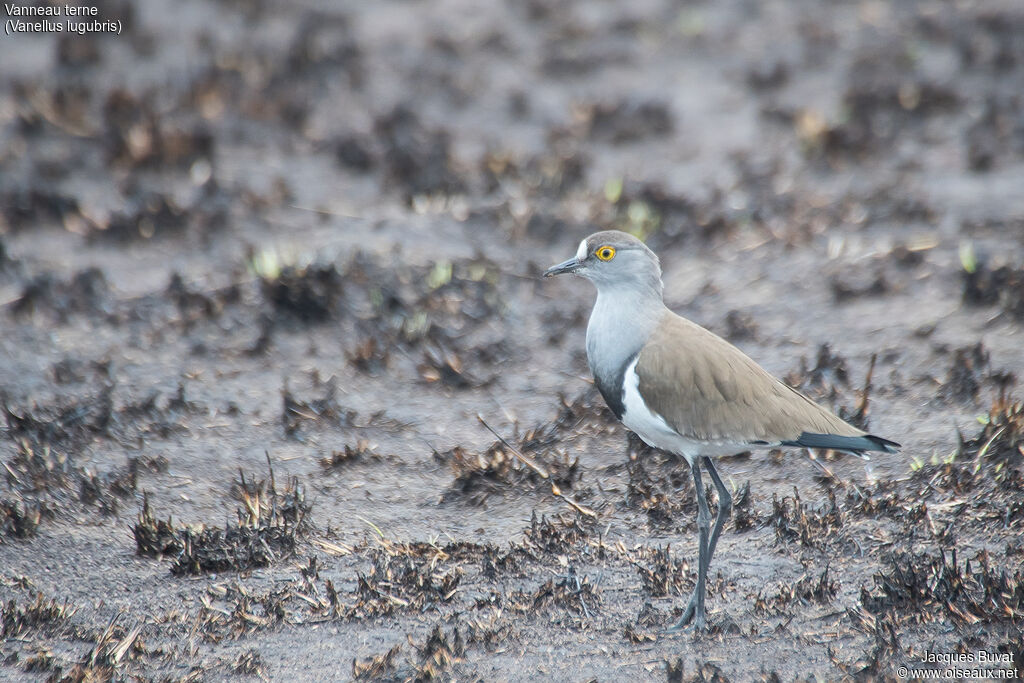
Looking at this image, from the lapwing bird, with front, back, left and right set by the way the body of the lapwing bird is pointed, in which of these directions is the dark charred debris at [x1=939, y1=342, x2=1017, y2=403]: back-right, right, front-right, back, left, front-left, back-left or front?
back-right

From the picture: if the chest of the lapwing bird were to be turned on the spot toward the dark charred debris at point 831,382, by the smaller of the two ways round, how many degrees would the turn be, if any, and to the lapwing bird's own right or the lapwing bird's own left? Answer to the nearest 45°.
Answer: approximately 135° to the lapwing bird's own right

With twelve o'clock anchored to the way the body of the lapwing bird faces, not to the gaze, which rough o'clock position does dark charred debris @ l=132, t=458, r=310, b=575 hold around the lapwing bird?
The dark charred debris is roughly at 12 o'clock from the lapwing bird.

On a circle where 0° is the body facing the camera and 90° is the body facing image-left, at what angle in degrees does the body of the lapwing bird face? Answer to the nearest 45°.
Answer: approximately 90°

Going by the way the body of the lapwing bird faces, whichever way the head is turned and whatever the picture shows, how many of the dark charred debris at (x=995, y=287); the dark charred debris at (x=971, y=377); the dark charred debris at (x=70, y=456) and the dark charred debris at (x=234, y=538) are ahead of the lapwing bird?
2

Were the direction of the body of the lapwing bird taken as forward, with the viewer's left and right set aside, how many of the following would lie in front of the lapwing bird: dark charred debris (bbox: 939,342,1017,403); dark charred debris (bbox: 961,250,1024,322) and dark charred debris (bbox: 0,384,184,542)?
1

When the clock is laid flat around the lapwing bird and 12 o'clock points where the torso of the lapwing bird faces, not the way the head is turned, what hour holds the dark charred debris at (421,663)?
The dark charred debris is roughly at 11 o'clock from the lapwing bird.

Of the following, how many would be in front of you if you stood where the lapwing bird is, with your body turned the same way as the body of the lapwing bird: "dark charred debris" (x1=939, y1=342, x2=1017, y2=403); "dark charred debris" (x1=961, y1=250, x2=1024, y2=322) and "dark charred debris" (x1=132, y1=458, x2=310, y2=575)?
1
